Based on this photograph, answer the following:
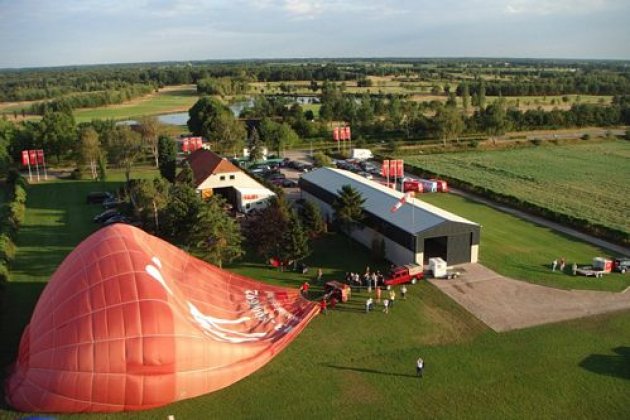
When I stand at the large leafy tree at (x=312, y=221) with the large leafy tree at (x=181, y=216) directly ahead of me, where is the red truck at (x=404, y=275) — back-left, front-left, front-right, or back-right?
back-left

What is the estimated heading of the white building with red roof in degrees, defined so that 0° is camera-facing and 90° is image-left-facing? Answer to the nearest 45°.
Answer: approximately 315°

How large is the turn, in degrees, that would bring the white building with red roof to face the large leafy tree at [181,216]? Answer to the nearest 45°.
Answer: approximately 45° to its right

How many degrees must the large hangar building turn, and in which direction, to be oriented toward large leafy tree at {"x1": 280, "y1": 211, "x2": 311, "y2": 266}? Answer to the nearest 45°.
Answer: approximately 90° to its right

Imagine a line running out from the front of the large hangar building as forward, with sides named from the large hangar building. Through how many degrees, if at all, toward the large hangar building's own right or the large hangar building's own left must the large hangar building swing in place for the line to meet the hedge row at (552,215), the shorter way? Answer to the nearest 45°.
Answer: approximately 90° to the large hangar building's own left

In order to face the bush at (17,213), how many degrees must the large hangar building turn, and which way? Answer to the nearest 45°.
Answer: approximately 135° to its right

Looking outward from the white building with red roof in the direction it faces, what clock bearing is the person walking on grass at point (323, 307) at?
The person walking on grass is roughly at 1 o'clock from the white building with red roof.

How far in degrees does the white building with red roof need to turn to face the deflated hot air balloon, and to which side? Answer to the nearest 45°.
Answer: approximately 45° to its right

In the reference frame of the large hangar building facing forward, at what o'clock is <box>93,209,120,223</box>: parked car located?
The parked car is roughly at 5 o'clock from the large hangar building.

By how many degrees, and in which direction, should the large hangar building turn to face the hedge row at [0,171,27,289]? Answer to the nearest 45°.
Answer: approximately 135° to its right
